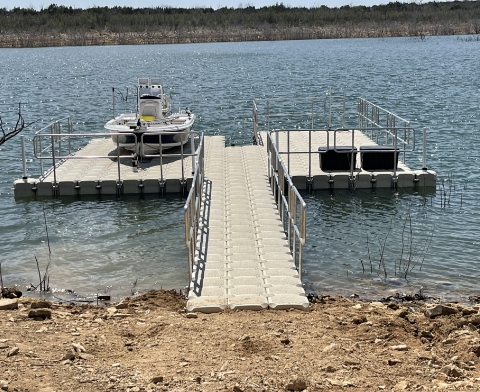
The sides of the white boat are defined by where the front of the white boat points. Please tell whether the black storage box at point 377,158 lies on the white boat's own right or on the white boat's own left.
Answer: on the white boat's own left

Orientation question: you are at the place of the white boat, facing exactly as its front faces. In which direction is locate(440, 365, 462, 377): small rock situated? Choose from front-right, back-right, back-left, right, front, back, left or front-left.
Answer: front

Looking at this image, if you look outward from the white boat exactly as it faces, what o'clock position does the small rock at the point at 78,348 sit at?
The small rock is roughly at 12 o'clock from the white boat.

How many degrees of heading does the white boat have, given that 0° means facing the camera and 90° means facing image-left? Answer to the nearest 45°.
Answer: approximately 0°

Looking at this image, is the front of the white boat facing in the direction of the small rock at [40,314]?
yes

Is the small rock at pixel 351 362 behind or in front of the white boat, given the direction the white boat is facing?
in front

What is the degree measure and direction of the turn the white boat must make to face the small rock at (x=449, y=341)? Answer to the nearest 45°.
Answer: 0° — it already faces it

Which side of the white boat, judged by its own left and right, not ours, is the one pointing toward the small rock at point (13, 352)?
front

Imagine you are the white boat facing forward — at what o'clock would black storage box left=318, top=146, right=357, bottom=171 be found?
The black storage box is roughly at 10 o'clock from the white boat.

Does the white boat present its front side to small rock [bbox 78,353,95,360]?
yes

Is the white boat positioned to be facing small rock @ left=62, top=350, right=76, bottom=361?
yes

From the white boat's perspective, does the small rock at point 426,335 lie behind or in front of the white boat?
in front

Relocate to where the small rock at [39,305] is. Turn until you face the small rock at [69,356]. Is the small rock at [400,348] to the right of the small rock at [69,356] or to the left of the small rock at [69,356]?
left

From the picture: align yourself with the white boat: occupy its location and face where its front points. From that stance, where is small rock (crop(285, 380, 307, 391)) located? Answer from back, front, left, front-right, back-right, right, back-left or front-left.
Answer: front
